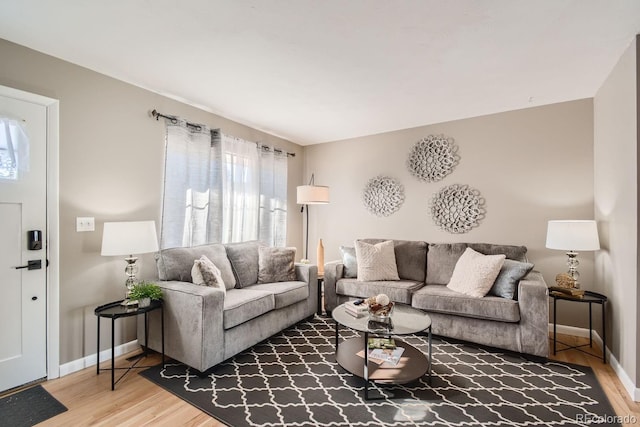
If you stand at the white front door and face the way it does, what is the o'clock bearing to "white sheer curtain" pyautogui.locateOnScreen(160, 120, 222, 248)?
The white sheer curtain is roughly at 10 o'clock from the white front door.

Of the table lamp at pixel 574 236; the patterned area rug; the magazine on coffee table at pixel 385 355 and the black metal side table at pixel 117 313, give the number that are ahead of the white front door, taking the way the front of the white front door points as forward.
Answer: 4

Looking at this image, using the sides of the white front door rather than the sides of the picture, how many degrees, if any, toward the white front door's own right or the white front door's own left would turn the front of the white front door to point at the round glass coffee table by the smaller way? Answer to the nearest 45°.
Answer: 0° — it already faces it

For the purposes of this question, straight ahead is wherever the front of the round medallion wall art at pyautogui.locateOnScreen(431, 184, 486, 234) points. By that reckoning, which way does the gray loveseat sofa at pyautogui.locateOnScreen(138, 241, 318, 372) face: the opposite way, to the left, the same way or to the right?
to the left

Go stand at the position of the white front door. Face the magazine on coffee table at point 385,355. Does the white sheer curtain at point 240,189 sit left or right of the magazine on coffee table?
left

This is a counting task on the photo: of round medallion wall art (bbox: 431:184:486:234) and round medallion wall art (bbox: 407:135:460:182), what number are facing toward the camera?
2

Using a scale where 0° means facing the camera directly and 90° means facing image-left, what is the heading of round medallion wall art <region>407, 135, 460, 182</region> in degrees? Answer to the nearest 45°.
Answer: approximately 0°

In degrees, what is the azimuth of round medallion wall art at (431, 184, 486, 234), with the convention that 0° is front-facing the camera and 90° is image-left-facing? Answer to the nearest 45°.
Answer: approximately 0°

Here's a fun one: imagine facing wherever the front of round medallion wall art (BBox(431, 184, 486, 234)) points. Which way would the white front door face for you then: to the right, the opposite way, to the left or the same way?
to the left

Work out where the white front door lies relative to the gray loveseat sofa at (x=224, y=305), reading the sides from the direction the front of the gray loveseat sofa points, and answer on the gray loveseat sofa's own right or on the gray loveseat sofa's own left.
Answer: on the gray loveseat sofa's own right

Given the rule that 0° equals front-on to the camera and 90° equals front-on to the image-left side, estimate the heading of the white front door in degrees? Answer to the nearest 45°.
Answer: approximately 315°
